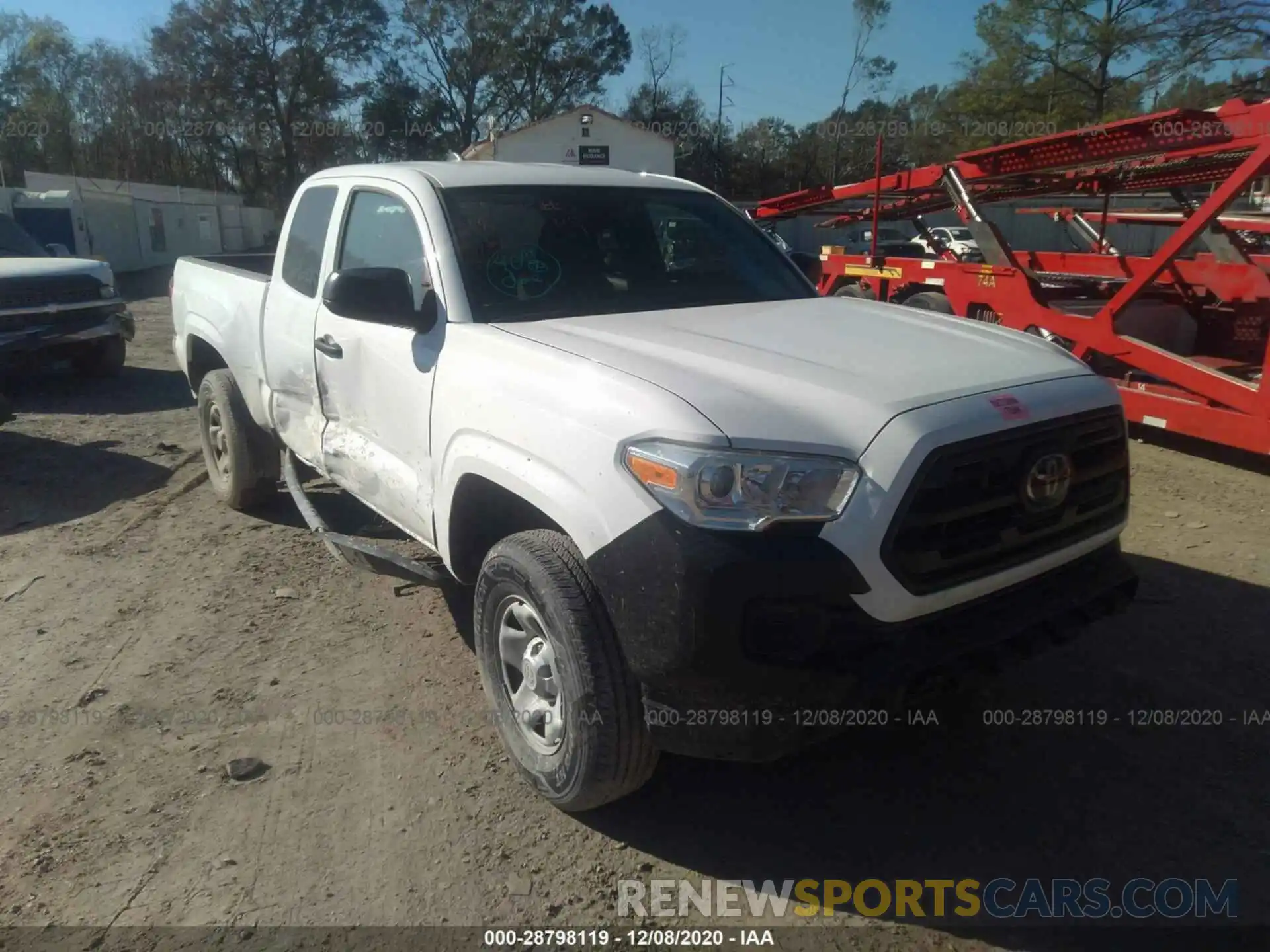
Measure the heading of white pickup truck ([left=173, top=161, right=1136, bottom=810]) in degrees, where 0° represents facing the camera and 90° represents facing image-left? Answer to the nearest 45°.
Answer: approximately 315°

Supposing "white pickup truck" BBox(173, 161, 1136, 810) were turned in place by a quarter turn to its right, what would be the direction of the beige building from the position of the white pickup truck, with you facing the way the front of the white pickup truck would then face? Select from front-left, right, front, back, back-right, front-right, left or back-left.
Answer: back-right

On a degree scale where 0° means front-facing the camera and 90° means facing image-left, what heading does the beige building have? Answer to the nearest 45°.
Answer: approximately 0°

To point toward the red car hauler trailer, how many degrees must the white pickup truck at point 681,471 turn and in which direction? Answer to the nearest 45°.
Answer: approximately 90° to its left

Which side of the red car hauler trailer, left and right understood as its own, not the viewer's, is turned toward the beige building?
back

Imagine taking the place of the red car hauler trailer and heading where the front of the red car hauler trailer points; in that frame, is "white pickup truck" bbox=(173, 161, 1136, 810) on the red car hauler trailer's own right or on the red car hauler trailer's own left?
on the red car hauler trailer's own right
